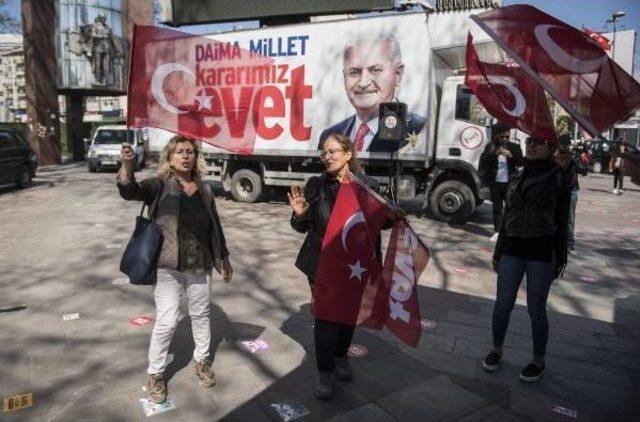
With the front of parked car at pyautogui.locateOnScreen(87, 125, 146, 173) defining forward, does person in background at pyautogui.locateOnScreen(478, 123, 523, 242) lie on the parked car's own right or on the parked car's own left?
on the parked car's own left

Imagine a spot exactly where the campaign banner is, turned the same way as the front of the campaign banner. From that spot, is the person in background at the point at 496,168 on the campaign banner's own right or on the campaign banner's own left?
on the campaign banner's own left

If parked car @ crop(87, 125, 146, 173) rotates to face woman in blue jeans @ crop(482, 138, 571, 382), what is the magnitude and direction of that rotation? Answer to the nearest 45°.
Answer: approximately 45° to its left

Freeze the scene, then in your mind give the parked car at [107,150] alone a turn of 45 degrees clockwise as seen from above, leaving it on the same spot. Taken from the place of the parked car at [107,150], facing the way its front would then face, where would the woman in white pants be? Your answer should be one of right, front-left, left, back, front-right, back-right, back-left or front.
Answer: left

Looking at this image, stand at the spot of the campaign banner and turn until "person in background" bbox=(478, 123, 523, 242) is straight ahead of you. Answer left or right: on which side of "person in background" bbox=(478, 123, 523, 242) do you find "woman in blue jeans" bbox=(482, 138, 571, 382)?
right

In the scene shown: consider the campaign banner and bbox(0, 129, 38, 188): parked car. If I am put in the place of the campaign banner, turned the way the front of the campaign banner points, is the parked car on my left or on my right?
on my right

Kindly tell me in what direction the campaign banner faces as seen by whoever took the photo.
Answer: facing the viewer and to the left of the viewer

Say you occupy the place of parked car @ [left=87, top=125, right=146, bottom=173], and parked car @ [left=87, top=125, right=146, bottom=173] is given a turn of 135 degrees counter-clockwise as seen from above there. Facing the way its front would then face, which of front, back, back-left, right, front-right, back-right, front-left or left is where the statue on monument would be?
left

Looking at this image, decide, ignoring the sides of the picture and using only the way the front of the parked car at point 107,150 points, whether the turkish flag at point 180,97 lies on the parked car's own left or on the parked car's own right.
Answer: on the parked car's own left

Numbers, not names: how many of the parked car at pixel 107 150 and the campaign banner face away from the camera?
0

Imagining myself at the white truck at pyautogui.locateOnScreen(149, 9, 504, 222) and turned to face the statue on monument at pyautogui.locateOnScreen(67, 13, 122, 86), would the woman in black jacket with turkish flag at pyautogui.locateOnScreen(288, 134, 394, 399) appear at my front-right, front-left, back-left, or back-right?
back-left
